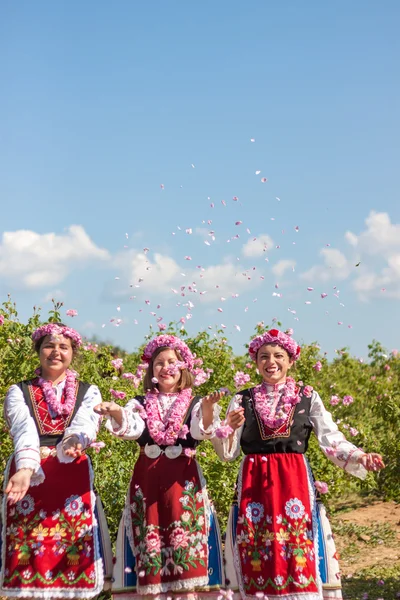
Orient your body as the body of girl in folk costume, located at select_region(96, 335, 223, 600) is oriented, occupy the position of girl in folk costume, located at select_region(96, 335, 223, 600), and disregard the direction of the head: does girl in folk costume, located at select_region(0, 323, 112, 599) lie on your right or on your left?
on your right

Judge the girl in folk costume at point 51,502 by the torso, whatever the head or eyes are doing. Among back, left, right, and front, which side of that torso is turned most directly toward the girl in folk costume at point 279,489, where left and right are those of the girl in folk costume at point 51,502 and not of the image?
left

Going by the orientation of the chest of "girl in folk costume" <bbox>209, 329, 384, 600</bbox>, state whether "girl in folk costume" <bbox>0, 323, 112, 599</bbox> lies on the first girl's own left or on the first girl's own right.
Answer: on the first girl's own right

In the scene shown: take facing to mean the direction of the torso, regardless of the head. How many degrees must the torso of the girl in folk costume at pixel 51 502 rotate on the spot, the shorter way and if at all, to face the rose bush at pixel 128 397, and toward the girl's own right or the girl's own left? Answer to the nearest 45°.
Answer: approximately 180°

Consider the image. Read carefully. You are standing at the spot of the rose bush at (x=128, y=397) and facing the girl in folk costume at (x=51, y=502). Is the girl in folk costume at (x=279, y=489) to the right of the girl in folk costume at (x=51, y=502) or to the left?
left

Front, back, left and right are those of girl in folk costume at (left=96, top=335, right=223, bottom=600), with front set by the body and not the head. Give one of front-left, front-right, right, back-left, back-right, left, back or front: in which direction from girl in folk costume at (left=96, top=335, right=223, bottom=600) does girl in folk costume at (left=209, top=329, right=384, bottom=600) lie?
left

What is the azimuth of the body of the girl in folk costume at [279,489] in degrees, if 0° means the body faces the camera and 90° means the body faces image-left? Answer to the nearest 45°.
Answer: approximately 0°

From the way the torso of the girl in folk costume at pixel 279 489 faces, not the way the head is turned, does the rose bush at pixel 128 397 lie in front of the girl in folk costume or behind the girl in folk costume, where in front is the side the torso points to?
behind

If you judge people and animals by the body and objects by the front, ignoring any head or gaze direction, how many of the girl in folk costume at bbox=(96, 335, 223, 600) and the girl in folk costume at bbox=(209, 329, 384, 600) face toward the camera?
2

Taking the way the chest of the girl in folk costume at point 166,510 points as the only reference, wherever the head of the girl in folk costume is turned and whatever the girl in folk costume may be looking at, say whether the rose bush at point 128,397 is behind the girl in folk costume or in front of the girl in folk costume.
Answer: behind
